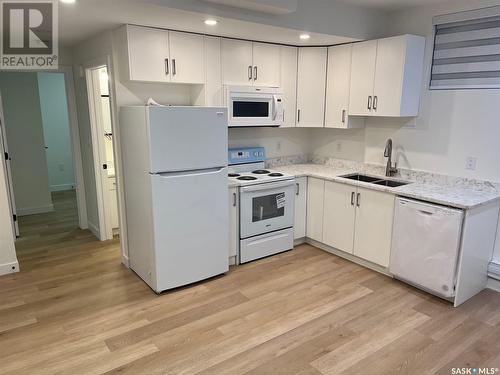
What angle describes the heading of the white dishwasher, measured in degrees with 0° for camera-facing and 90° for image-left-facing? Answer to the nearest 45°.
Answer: approximately 45°

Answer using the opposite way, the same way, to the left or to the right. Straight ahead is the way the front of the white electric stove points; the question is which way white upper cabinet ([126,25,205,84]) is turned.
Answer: the same way

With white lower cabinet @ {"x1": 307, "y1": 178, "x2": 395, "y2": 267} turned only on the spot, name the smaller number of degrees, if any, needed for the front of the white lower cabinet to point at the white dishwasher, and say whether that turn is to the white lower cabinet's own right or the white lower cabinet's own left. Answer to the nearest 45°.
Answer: approximately 90° to the white lower cabinet's own left

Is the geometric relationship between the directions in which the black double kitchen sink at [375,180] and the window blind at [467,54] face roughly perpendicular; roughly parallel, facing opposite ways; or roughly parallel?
roughly parallel

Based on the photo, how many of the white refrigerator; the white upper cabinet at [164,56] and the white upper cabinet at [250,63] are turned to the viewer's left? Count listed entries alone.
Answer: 0

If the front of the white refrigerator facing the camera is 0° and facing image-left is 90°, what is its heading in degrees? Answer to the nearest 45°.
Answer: approximately 315°

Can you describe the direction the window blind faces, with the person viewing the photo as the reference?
facing the viewer and to the left of the viewer

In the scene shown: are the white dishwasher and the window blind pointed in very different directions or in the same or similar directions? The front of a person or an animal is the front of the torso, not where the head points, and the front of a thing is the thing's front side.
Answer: same or similar directions

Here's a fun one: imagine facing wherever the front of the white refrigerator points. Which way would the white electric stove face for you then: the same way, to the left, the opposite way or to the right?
the same way

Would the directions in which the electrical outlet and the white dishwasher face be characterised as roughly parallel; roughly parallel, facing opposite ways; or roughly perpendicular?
roughly parallel

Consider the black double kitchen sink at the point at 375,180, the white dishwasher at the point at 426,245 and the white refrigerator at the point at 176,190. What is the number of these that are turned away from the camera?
0

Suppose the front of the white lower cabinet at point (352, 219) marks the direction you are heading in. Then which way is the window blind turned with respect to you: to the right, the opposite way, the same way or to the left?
the same way
